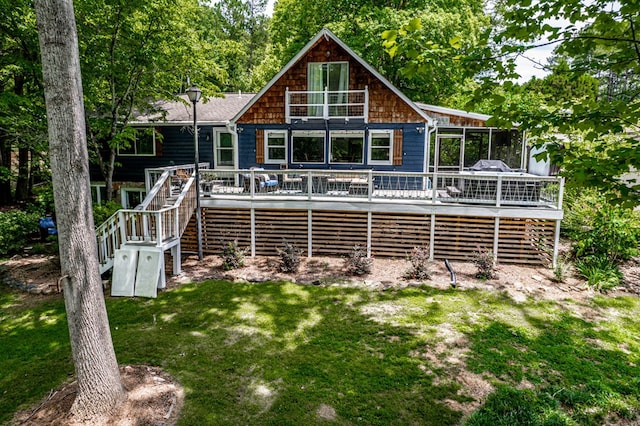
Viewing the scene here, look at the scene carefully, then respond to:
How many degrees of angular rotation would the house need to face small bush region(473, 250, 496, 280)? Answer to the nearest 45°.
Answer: approximately 45° to its left

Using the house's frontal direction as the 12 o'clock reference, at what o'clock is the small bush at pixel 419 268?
The small bush is roughly at 11 o'clock from the house.

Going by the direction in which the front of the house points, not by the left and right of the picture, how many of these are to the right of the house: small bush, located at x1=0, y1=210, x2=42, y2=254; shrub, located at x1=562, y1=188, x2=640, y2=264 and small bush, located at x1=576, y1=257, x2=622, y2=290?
1

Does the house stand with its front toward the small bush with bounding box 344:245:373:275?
yes

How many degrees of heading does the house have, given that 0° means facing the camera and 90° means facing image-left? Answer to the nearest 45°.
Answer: approximately 0°

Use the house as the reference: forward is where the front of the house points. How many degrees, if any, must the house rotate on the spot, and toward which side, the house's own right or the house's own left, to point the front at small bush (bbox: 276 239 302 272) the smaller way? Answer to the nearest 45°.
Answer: approximately 45° to the house's own right

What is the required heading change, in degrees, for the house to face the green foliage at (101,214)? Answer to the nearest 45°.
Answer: approximately 90° to its right

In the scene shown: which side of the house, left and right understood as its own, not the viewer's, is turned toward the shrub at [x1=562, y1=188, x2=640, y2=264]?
left

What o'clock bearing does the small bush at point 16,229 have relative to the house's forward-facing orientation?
The small bush is roughly at 3 o'clock from the house.
